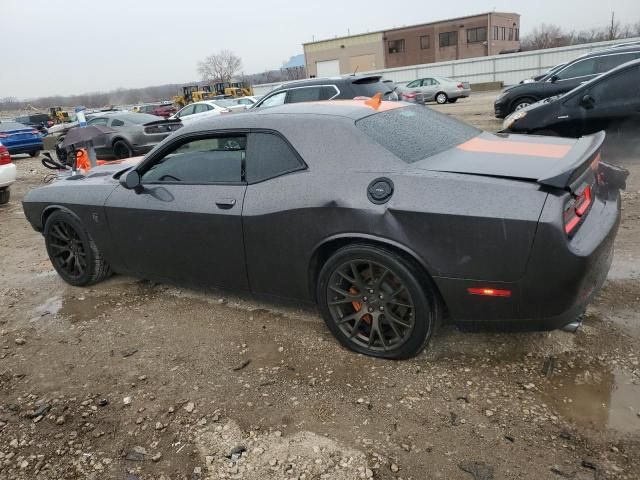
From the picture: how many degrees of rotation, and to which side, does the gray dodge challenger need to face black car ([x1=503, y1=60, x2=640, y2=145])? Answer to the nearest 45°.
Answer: approximately 90° to its right

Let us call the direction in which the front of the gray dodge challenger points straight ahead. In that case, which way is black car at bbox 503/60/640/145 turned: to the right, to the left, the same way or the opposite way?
the same way

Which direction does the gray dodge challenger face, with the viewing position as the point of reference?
facing away from the viewer and to the left of the viewer

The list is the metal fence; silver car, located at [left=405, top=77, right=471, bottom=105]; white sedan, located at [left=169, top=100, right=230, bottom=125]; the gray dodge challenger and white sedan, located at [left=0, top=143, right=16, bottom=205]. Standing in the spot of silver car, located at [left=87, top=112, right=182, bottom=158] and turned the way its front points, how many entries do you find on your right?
3

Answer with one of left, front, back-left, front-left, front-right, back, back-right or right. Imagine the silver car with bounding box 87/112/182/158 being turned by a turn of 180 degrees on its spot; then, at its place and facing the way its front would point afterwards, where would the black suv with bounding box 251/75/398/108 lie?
front

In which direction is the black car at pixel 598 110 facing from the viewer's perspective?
to the viewer's left

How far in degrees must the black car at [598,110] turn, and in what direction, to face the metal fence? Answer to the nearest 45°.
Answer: approximately 90° to its right

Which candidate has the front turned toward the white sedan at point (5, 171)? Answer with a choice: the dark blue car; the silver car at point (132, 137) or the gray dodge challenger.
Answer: the gray dodge challenger

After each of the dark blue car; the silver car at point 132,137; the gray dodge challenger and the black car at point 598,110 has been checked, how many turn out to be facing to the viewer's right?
0

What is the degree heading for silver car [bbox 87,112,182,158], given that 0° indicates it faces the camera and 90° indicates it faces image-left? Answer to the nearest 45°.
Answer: approximately 135°

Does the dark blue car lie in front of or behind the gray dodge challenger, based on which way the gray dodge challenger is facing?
in front

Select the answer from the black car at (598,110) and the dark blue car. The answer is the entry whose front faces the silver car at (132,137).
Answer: the black car

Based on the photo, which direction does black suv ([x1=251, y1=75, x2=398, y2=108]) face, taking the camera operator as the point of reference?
facing away from the viewer and to the left of the viewer

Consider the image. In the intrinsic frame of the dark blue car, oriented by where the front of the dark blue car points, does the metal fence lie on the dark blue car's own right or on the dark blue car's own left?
on the dark blue car's own right

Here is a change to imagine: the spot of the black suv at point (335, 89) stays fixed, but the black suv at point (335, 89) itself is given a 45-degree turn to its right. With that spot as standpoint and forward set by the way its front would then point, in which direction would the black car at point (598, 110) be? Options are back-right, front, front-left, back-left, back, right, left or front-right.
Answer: back-right

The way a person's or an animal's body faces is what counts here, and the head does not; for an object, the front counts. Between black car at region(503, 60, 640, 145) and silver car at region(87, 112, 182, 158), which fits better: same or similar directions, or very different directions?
same or similar directions

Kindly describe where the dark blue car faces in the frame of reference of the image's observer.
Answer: facing away from the viewer and to the left of the viewer
